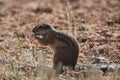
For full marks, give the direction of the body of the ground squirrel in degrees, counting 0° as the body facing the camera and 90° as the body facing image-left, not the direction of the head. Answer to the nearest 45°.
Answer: approximately 90°
